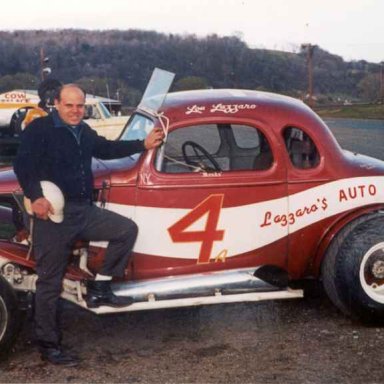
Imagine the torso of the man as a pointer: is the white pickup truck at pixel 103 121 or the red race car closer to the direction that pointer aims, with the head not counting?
the red race car

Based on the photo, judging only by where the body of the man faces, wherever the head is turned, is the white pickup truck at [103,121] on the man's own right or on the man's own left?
on the man's own left

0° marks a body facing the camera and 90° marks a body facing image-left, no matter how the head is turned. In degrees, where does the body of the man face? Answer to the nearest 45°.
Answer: approximately 315°
